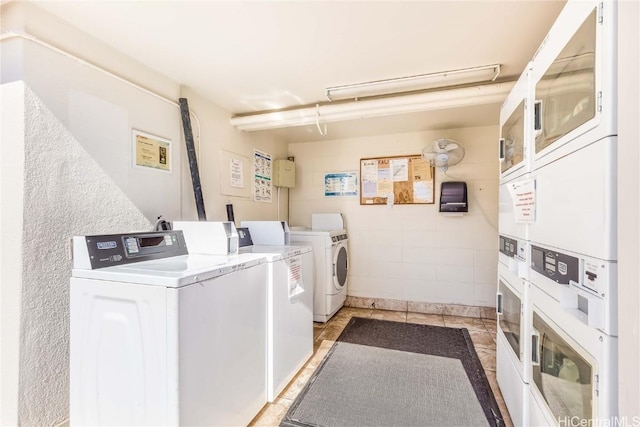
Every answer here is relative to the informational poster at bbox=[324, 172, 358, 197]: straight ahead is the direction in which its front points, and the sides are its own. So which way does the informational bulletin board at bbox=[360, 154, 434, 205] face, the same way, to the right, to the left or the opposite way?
the same way

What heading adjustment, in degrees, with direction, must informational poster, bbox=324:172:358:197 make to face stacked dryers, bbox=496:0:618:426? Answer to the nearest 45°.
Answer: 0° — it already faces it

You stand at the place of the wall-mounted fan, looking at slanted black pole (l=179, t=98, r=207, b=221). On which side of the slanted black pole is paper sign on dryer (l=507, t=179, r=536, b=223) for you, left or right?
left

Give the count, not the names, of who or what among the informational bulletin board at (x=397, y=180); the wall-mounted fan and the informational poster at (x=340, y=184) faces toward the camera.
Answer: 3

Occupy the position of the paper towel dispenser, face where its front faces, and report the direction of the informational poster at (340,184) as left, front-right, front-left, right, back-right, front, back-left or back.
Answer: right

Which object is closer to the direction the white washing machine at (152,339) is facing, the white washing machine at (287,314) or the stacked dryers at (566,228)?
the stacked dryers

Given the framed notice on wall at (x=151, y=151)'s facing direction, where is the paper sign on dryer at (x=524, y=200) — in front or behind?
in front

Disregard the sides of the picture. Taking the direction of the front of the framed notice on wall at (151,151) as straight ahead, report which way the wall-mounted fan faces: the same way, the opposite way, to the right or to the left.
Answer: to the right

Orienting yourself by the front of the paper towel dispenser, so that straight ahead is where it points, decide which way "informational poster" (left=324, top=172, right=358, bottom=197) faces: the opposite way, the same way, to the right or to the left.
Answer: the same way

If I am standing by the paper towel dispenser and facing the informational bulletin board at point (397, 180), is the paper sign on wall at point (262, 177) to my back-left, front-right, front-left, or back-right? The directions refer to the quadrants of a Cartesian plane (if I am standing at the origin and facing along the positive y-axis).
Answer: front-left

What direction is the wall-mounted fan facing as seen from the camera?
toward the camera

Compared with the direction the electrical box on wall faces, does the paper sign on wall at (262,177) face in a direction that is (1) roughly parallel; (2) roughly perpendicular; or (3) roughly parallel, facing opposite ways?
roughly parallel

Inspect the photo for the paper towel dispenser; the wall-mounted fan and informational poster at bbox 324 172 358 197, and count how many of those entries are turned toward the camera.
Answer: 3

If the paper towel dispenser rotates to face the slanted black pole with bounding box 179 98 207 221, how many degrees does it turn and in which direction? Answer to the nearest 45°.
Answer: approximately 45° to its right
